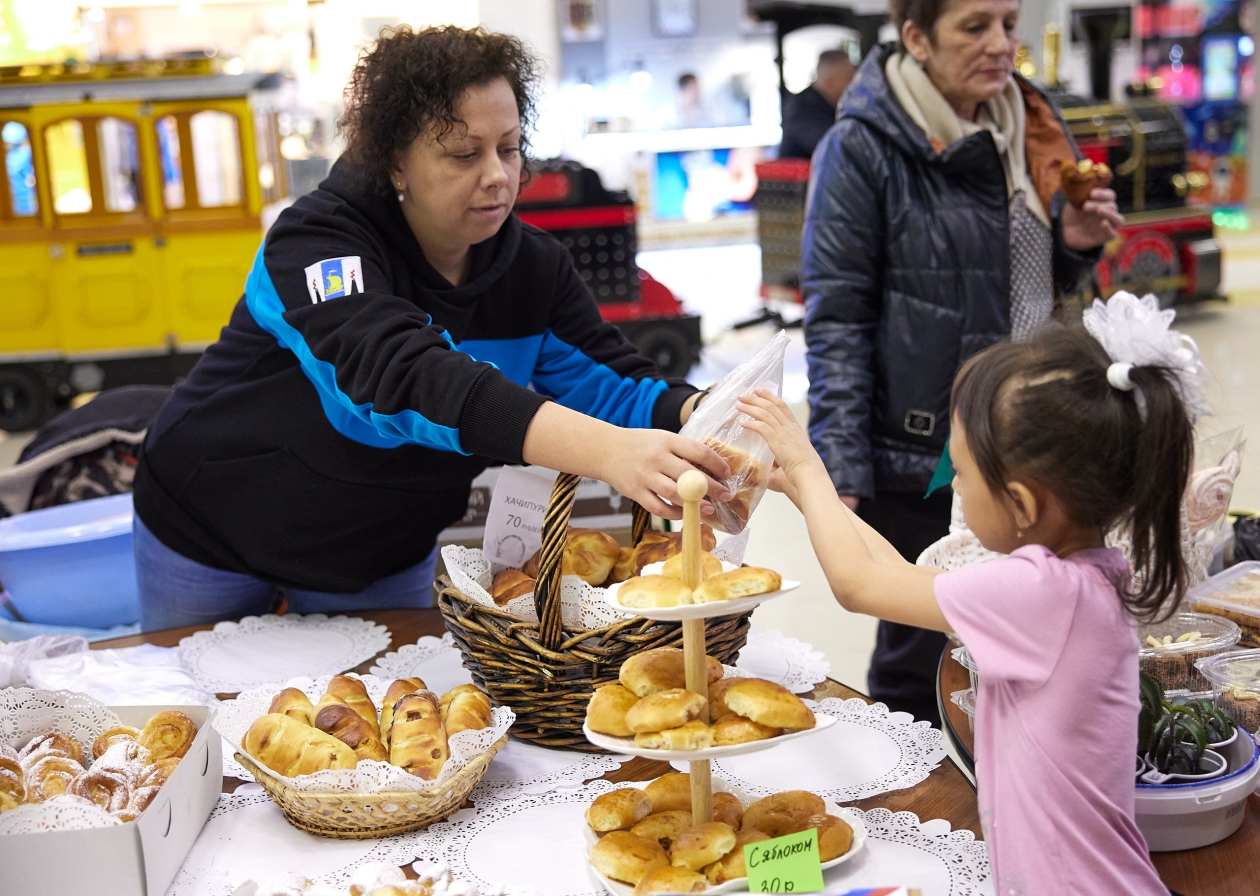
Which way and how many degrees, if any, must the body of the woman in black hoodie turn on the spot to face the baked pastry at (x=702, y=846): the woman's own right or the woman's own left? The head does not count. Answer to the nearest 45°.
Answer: approximately 45° to the woman's own right

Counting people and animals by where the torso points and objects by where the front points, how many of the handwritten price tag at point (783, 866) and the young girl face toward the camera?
1

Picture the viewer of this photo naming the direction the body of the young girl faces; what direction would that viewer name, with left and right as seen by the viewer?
facing away from the viewer and to the left of the viewer

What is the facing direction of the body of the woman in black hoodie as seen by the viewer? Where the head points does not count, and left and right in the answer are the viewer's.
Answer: facing the viewer and to the right of the viewer

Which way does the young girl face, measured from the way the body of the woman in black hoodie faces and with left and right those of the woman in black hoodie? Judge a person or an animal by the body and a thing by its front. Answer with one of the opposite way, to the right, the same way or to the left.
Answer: the opposite way

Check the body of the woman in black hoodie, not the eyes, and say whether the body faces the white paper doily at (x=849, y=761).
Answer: yes

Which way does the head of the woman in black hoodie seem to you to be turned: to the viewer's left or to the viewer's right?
to the viewer's right

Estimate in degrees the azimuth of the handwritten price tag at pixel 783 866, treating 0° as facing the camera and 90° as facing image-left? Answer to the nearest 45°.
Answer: approximately 0°
